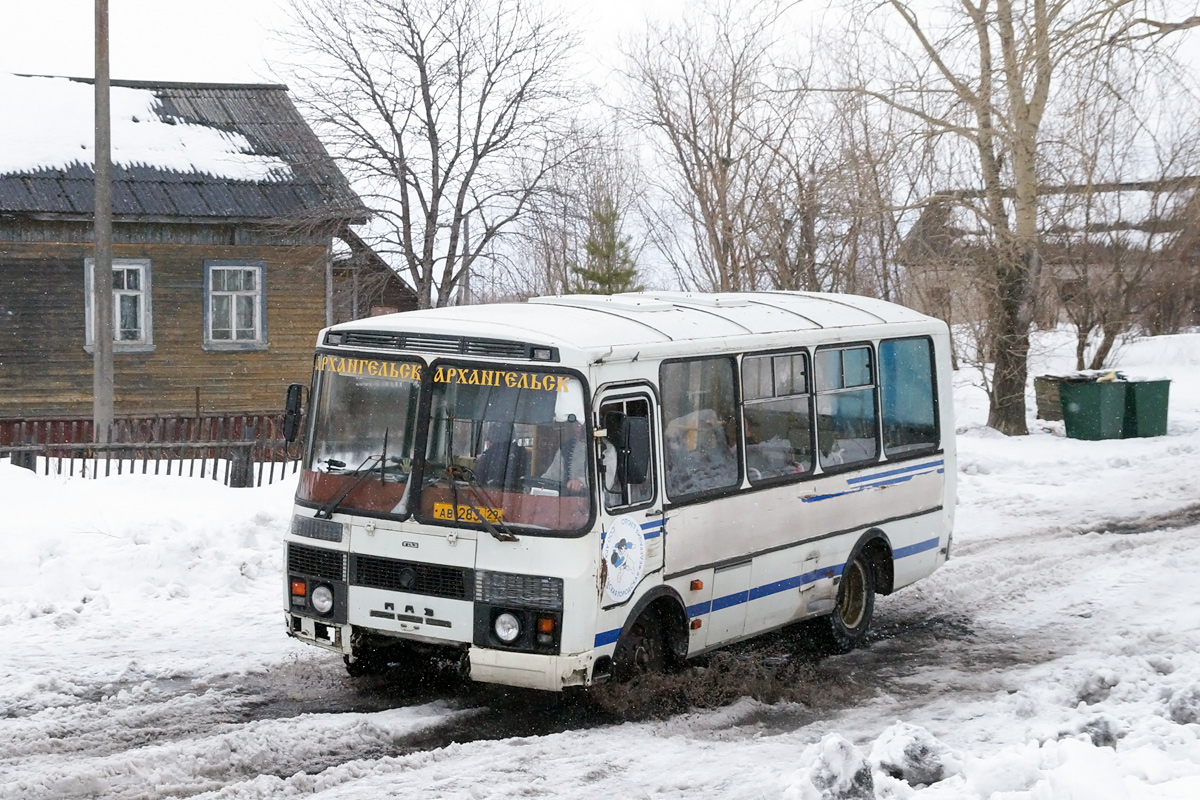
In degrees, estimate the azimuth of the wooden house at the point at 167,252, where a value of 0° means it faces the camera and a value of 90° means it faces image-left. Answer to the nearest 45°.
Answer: approximately 0°

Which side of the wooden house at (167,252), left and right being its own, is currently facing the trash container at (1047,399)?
left

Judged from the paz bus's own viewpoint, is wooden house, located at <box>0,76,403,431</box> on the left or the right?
on its right

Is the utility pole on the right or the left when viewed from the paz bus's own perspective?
on its right

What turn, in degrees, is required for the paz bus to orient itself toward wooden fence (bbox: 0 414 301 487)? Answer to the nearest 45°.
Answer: approximately 90° to its right

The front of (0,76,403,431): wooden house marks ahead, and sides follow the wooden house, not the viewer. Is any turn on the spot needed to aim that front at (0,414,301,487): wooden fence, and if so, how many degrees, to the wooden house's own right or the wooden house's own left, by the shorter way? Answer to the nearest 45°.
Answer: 0° — it already faces it

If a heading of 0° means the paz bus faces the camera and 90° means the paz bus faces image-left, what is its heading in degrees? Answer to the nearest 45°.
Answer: approximately 45°
